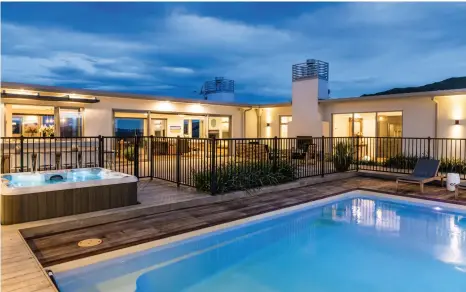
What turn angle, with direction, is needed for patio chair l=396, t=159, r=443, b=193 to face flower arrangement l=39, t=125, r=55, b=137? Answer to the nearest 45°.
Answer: approximately 45° to its right

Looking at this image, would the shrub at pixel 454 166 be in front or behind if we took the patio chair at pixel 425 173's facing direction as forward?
behind

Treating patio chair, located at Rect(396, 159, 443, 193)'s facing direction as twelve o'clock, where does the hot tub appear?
The hot tub is roughly at 12 o'clock from the patio chair.

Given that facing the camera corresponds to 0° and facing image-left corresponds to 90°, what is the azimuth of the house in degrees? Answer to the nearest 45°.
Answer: approximately 0°

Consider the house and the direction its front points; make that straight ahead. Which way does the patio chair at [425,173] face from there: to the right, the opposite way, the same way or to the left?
to the right

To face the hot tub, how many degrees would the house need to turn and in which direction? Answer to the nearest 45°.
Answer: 0° — it already faces it

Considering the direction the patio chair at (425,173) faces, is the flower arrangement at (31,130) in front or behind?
in front

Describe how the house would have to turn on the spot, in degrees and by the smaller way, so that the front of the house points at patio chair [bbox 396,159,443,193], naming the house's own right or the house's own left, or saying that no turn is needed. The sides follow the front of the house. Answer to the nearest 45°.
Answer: approximately 45° to the house's own left

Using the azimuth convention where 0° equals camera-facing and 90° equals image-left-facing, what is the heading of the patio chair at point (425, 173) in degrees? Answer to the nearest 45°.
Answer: approximately 45°

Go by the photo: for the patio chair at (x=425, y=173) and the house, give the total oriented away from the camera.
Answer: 0
